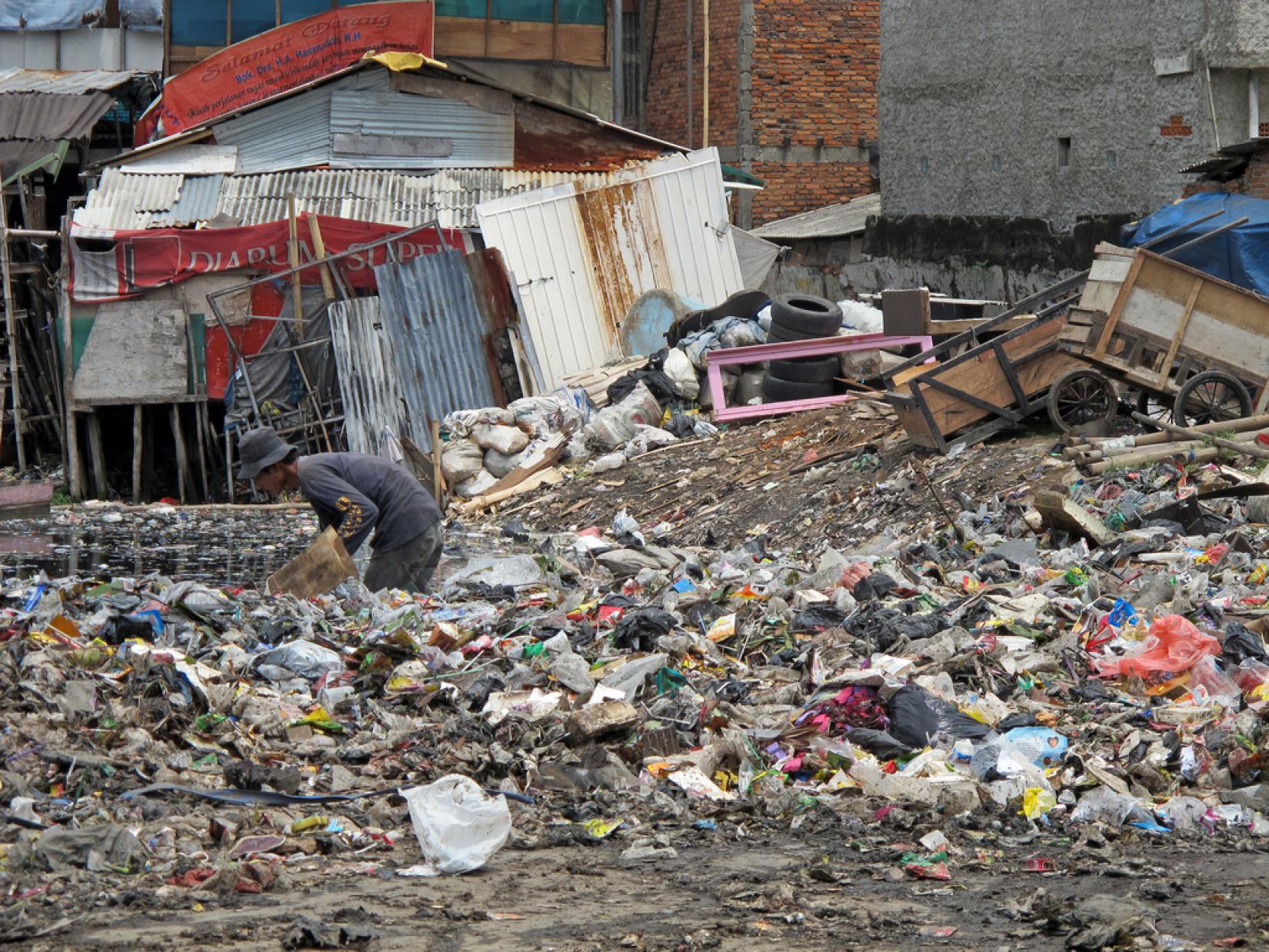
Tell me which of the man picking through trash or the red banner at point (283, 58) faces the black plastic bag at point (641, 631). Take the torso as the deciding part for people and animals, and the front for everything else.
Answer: the red banner

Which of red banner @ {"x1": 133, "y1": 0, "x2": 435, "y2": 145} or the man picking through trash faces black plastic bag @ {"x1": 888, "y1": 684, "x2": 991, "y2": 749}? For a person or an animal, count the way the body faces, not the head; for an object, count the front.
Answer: the red banner

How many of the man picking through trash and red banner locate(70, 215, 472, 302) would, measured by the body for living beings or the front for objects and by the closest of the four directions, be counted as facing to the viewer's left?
1

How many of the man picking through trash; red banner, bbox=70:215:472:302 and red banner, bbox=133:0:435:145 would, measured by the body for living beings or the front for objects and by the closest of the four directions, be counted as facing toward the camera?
2

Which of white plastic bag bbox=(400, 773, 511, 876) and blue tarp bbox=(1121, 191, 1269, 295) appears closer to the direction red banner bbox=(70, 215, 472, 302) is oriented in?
the white plastic bag

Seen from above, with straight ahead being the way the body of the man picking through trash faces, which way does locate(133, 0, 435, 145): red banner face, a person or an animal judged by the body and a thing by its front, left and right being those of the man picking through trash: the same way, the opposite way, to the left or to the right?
to the left

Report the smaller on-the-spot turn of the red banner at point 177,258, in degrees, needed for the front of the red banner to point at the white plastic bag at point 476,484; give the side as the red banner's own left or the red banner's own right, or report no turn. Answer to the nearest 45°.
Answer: approximately 45° to the red banner's own left

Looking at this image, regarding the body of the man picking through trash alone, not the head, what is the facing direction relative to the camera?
to the viewer's left

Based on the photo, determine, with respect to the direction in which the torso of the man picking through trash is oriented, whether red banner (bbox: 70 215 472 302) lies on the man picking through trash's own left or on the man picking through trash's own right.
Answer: on the man picking through trash's own right

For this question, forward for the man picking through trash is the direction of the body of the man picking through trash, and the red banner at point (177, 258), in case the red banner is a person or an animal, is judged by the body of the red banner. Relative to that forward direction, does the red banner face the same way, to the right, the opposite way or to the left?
to the left

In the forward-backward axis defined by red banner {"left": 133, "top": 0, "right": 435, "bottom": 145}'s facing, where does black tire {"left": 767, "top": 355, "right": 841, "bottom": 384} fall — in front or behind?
in front

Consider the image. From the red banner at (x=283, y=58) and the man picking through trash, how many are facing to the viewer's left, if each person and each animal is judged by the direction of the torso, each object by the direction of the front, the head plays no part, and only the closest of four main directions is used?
1

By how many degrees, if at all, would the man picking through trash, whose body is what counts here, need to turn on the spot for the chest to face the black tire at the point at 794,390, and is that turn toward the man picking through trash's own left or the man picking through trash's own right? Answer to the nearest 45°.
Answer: approximately 135° to the man picking through trash's own right
